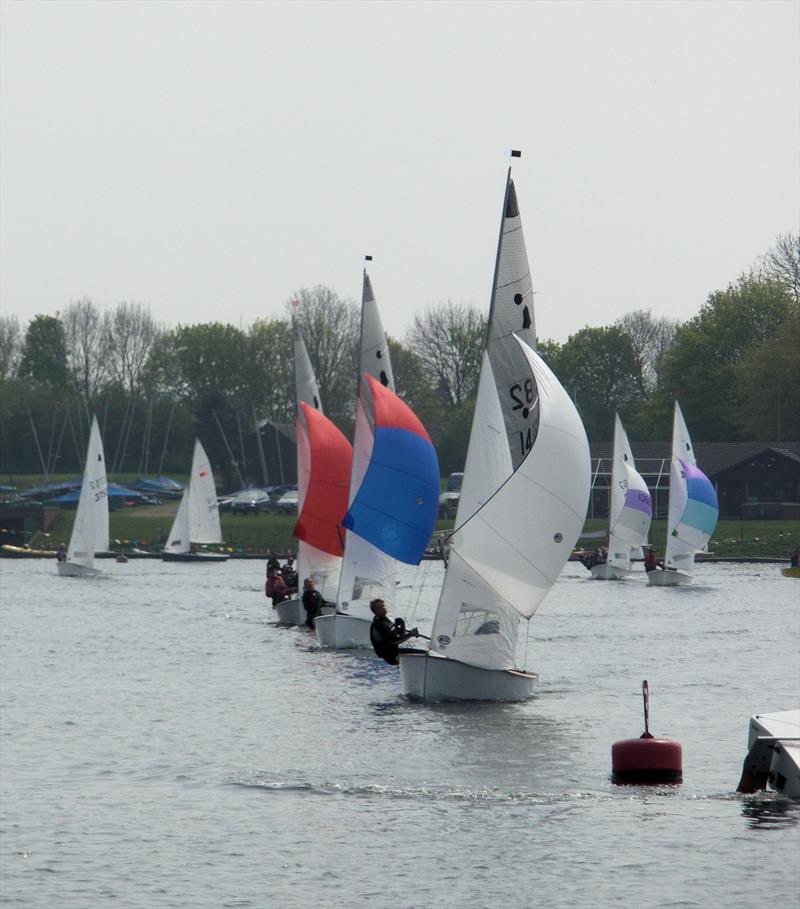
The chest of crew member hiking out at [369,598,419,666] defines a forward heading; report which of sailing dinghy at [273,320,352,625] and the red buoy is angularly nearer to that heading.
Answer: the red buoy

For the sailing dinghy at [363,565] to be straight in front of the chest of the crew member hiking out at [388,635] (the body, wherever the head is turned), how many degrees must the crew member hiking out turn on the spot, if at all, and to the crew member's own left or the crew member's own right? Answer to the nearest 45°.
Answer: approximately 90° to the crew member's own left

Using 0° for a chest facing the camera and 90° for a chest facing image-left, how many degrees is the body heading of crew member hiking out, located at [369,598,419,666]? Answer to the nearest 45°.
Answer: approximately 270°

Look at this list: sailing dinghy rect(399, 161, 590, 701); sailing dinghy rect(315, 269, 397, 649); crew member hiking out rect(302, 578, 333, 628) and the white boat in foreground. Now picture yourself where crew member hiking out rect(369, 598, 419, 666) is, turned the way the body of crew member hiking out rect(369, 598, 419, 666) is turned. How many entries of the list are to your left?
2

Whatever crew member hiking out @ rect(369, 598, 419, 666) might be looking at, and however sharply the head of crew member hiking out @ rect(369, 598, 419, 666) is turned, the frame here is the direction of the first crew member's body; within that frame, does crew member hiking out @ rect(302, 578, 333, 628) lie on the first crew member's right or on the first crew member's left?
on the first crew member's left
